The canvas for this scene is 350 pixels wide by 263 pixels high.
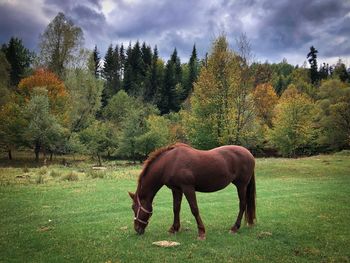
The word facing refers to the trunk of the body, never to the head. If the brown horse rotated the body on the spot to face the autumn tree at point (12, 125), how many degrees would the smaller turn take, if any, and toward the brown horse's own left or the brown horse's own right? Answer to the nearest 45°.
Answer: approximately 45° to the brown horse's own right

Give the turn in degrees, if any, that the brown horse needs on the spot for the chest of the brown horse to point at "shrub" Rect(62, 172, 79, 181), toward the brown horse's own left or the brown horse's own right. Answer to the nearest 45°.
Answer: approximately 45° to the brown horse's own right

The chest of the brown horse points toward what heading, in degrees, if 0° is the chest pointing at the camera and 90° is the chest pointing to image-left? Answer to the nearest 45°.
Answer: approximately 90°

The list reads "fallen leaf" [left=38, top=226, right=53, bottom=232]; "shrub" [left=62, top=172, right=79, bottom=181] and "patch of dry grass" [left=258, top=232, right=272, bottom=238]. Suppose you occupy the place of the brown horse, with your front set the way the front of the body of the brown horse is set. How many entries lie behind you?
1

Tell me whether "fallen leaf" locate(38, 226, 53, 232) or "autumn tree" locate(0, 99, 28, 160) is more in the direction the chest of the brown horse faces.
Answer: the fallen leaf

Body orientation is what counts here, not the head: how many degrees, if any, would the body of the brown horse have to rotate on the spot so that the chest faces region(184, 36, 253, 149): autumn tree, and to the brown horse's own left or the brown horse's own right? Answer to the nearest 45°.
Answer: approximately 90° to the brown horse's own right

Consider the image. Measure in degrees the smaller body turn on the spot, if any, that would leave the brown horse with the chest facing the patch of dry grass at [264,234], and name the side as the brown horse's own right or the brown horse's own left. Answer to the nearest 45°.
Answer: approximately 180°

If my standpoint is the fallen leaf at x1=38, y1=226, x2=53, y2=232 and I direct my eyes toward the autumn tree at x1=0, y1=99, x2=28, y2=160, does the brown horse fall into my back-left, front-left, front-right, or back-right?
back-right

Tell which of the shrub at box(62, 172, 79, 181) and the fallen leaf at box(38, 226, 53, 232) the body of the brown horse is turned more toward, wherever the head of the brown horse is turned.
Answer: the fallen leaf

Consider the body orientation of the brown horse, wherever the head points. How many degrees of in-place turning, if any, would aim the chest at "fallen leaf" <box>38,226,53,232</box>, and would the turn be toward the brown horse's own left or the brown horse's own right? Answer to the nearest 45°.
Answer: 0° — it already faces it
